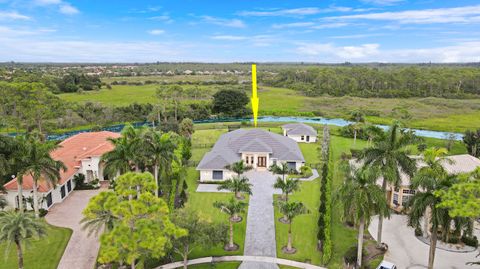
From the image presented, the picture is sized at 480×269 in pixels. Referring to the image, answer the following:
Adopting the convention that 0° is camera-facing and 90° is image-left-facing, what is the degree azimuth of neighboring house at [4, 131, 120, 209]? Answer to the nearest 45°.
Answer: approximately 315°

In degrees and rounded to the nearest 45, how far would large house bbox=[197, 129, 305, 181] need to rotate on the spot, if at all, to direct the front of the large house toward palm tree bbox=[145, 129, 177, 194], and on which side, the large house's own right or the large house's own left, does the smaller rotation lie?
approximately 45° to the large house's own right

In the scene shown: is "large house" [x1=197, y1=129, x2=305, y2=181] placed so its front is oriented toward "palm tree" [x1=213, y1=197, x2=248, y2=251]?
yes

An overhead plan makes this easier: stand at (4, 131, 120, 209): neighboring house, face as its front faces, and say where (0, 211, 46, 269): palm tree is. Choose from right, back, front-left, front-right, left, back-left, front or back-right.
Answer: front-right

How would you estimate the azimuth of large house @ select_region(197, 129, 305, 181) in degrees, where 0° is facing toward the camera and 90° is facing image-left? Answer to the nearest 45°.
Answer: approximately 0°

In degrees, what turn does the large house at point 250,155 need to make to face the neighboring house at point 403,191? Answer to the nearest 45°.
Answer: approximately 45° to its left

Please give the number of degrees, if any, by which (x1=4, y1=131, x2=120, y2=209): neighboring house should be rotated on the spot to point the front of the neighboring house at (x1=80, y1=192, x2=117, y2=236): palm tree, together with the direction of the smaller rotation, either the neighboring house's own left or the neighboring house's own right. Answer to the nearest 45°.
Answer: approximately 45° to the neighboring house's own right
